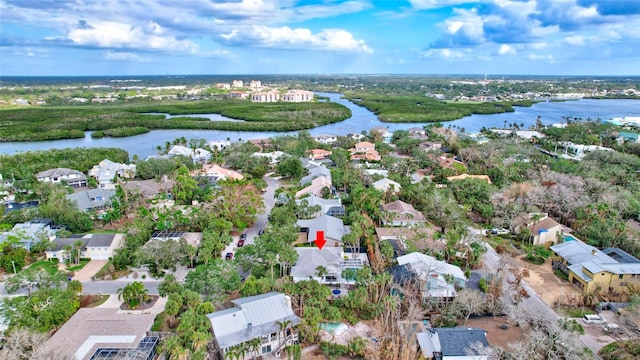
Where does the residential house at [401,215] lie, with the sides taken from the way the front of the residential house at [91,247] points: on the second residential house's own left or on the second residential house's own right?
on the second residential house's own left

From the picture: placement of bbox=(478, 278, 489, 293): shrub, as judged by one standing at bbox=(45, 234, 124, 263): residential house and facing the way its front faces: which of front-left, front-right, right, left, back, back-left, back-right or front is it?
front-left

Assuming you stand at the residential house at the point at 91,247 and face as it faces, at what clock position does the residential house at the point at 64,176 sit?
the residential house at the point at 64,176 is roughly at 6 o'clock from the residential house at the point at 91,247.

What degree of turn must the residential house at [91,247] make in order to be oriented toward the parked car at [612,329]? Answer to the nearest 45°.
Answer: approximately 45° to its left

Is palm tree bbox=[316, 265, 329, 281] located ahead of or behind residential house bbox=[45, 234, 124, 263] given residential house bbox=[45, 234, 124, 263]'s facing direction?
ahead

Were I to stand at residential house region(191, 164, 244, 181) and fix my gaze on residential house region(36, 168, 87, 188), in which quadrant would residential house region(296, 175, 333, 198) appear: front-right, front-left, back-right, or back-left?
back-left

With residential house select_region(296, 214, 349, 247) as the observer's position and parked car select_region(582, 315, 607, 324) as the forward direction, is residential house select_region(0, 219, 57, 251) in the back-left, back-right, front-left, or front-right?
back-right

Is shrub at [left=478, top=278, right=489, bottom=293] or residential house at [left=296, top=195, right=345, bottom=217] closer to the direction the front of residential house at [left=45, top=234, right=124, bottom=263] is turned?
the shrub

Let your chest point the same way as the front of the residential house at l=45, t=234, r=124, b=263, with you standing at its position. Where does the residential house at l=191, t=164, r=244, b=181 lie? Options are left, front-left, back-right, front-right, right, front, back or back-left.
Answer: back-left

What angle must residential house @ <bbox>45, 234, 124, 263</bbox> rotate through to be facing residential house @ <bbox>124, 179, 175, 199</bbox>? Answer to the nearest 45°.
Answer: approximately 135° to its left

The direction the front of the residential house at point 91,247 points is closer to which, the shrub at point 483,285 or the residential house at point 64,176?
the shrub

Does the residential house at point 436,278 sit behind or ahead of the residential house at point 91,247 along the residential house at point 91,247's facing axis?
ahead

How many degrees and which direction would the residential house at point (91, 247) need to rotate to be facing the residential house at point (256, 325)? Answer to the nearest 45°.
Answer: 0° — it already faces it

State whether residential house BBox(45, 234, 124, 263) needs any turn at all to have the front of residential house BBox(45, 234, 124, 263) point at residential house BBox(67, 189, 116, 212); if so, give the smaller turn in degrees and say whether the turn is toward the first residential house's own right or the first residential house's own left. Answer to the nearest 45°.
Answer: approximately 180°

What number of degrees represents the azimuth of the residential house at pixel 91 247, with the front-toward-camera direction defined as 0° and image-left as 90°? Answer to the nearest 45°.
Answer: approximately 0°
